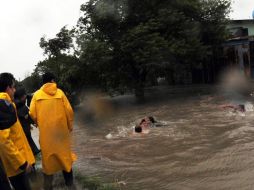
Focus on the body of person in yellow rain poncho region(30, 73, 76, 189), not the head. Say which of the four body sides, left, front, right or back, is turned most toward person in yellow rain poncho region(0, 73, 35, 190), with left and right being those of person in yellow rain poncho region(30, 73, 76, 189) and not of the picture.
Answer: left

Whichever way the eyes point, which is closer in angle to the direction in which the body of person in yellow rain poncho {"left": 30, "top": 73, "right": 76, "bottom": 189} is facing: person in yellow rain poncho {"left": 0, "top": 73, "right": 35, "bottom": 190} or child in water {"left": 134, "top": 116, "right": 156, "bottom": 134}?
the child in water

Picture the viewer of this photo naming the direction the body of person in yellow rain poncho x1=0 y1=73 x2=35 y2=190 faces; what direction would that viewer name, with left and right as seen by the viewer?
facing to the right of the viewer

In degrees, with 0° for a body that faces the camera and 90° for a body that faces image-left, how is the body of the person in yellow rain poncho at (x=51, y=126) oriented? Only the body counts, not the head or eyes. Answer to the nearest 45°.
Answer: approximately 180°
